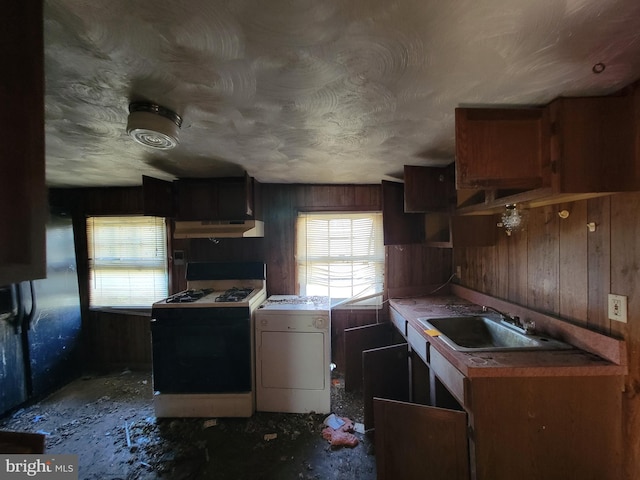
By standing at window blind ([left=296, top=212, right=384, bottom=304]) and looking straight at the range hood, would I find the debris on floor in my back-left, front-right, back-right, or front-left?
front-left

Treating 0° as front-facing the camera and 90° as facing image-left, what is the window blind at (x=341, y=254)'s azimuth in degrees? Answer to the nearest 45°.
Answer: approximately 0°

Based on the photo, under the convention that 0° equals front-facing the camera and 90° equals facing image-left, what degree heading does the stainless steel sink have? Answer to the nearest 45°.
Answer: approximately 90°

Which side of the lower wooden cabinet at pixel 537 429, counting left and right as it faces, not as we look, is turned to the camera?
left

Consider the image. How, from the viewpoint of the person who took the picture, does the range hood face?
facing the viewer

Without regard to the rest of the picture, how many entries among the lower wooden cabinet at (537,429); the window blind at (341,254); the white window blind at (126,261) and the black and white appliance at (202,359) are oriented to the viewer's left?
1

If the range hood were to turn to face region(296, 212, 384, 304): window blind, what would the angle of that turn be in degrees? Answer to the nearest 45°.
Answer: approximately 90° to its left

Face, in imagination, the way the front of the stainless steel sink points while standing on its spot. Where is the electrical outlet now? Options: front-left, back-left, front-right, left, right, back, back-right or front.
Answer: back-left

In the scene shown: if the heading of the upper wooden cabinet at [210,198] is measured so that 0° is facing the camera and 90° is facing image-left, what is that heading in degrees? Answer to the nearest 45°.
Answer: approximately 0°

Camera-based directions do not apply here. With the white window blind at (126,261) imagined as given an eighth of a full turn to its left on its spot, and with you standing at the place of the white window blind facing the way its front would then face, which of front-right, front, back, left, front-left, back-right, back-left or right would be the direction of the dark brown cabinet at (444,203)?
front

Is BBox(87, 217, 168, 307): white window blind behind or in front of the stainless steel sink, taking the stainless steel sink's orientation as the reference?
in front
